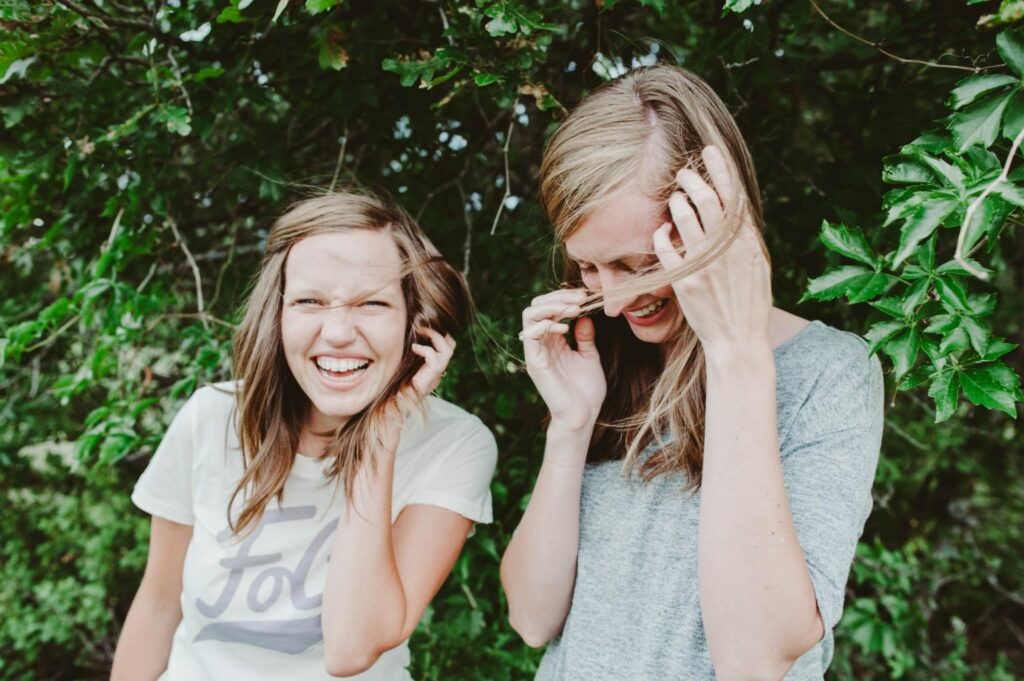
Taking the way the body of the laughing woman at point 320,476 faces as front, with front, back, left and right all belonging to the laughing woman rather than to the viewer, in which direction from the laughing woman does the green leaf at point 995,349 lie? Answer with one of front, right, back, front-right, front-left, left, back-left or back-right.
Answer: front-left

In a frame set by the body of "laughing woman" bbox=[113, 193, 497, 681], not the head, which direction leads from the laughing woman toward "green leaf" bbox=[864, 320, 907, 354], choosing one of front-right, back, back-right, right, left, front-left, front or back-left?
front-left

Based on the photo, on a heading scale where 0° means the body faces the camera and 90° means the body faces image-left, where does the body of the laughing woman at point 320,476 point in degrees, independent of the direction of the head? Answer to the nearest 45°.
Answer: approximately 0°

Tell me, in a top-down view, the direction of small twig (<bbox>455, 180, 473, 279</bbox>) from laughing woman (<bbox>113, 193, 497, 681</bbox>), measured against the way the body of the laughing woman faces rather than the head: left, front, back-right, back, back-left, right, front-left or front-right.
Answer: back-left

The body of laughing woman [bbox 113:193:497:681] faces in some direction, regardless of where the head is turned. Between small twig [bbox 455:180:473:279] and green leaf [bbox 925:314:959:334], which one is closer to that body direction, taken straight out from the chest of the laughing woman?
the green leaf

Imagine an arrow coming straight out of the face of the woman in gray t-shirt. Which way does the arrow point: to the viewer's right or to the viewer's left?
to the viewer's left

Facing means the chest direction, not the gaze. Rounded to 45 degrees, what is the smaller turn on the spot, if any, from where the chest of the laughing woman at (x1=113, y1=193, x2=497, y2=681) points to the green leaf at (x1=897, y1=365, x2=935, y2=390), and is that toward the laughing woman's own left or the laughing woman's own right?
approximately 45° to the laughing woman's own left
